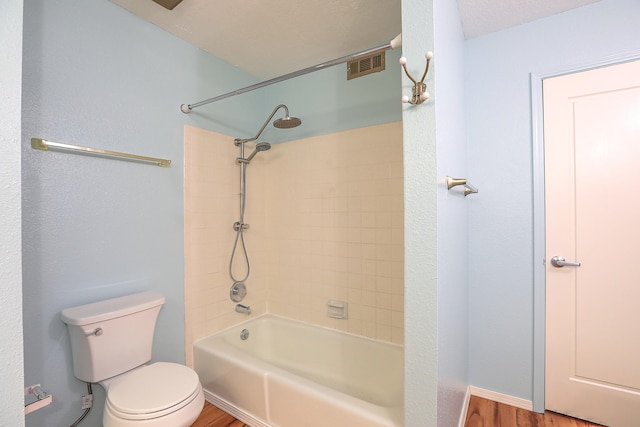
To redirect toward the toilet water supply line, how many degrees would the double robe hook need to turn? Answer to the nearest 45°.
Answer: approximately 45° to its right

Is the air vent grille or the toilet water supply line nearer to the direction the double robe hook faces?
the toilet water supply line

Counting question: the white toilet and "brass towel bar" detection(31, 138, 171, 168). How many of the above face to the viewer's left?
0

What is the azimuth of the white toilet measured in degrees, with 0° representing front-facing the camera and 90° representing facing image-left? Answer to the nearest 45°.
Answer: approximately 315°

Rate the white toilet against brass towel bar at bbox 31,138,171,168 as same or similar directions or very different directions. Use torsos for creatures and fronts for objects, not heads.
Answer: same or similar directions

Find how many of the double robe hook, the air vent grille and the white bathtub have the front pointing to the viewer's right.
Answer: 0

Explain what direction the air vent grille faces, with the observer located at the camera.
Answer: facing the viewer and to the left of the viewer

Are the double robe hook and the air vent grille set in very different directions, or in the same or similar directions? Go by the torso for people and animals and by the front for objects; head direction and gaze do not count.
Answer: same or similar directions

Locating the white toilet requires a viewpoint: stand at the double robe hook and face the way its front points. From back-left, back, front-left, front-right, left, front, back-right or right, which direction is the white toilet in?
front-right

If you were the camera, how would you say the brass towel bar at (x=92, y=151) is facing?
facing the viewer and to the right of the viewer
